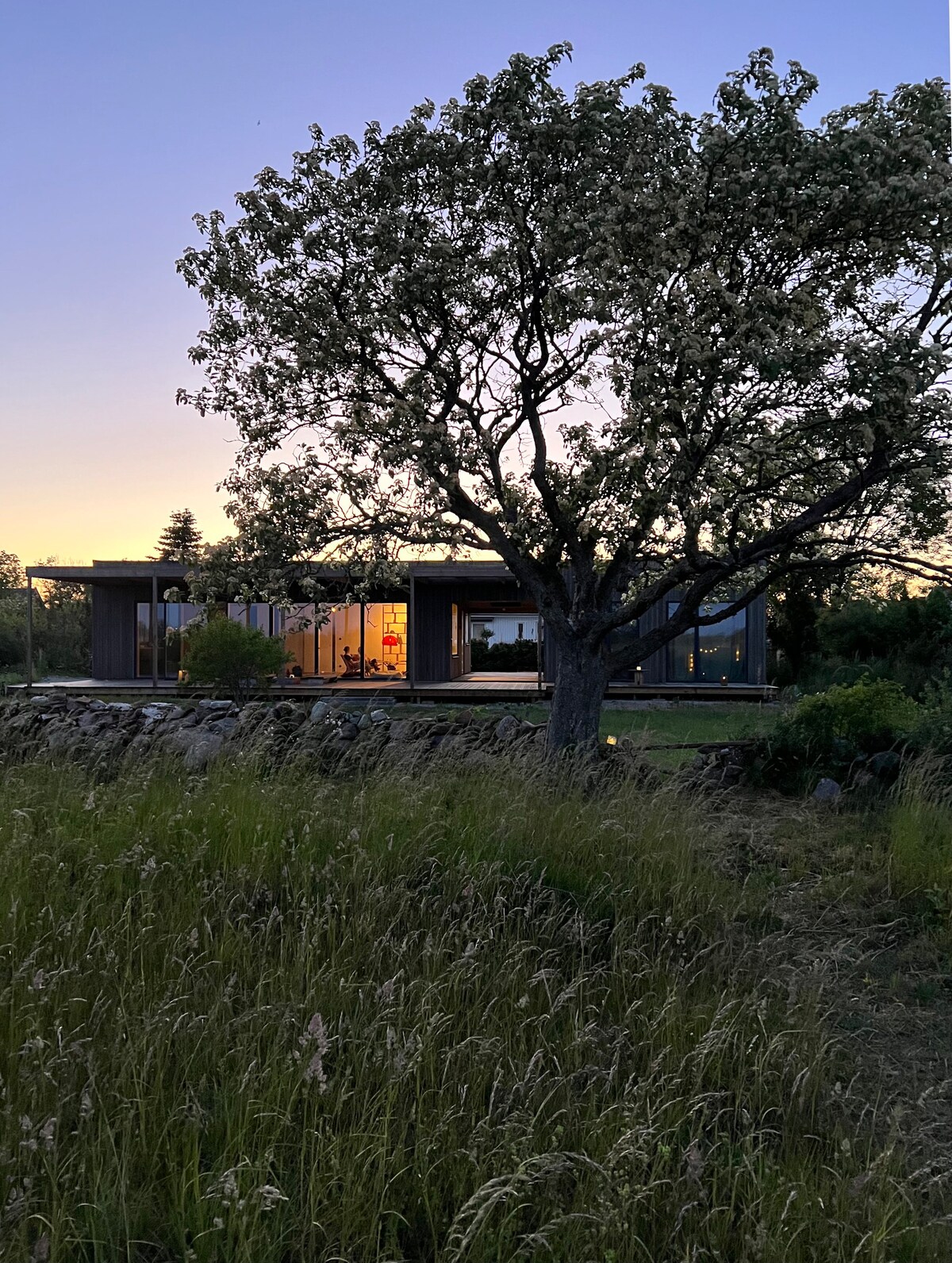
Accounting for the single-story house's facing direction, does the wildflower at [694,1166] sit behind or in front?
in front

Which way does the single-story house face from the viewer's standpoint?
toward the camera

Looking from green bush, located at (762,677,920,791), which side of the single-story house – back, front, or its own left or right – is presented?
front

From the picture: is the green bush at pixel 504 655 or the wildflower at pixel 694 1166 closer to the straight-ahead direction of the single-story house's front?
the wildflower

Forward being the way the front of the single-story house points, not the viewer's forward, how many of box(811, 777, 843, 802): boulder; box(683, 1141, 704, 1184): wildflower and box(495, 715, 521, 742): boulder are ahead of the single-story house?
3

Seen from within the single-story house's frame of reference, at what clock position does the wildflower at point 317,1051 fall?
The wildflower is roughly at 12 o'clock from the single-story house.

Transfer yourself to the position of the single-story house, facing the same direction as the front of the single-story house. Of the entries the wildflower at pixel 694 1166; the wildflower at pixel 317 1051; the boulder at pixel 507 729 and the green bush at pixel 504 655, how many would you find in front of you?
3

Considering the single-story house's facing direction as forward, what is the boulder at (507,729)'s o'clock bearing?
The boulder is roughly at 12 o'clock from the single-story house.

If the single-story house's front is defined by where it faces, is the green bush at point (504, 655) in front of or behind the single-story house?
behind

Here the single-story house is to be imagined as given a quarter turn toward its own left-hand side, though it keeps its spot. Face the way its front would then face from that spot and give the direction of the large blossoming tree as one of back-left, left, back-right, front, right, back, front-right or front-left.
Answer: right
